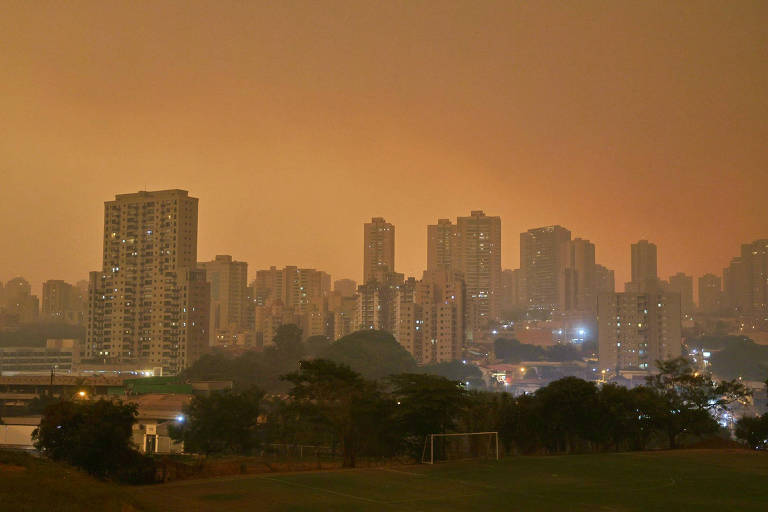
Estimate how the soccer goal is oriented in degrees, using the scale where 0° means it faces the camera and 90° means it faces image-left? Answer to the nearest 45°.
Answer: approximately 315°

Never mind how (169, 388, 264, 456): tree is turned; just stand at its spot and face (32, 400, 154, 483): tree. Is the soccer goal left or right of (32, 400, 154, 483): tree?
left

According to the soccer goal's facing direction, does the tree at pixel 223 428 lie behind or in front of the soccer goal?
behind

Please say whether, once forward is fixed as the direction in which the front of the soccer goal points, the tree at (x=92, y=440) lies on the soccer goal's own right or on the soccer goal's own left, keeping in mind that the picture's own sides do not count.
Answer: on the soccer goal's own right

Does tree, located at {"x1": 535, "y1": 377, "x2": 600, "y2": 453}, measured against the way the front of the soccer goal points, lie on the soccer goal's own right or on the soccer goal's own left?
on the soccer goal's own left
